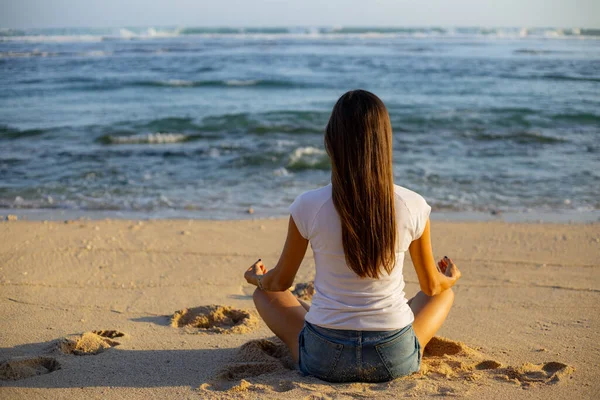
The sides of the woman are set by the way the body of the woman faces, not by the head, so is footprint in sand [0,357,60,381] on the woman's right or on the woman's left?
on the woman's left

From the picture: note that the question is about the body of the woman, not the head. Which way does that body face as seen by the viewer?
away from the camera

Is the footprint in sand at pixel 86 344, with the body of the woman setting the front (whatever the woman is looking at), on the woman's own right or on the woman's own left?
on the woman's own left

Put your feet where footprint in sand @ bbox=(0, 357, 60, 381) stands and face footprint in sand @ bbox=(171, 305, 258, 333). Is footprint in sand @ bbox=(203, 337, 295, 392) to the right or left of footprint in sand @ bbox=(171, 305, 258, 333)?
right

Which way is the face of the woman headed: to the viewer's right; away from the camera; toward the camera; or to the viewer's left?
away from the camera

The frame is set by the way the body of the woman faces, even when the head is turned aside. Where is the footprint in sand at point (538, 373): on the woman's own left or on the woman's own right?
on the woman's own right
